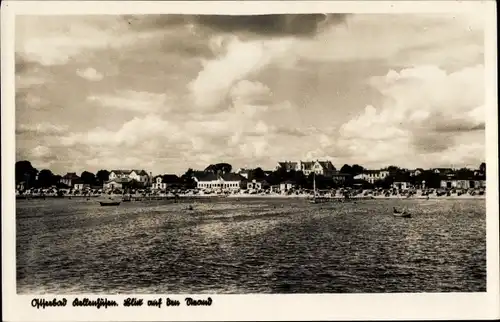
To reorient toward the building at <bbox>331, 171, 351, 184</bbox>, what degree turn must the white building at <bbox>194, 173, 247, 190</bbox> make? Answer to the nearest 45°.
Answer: approximately 90° to its left

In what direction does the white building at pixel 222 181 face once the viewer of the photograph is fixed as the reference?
facing the viewer
